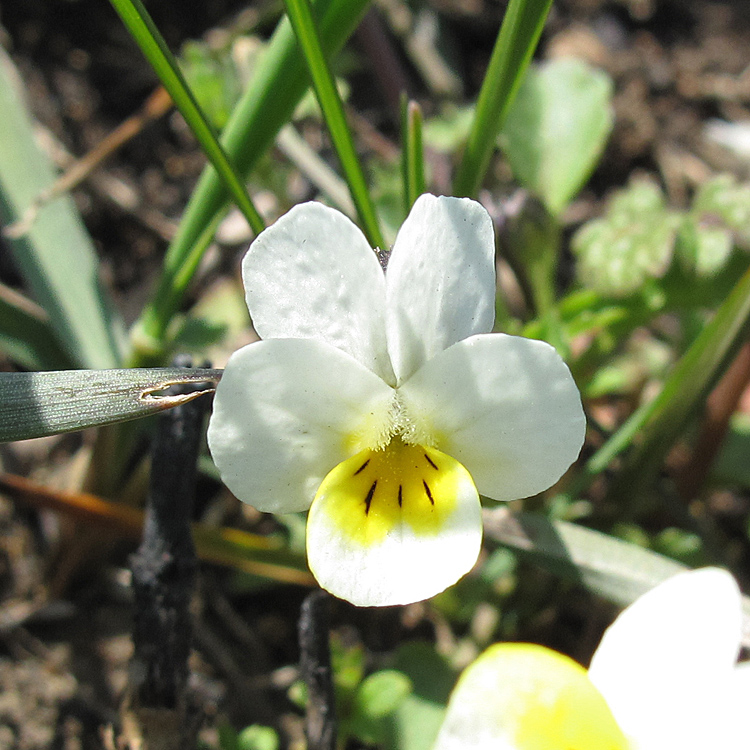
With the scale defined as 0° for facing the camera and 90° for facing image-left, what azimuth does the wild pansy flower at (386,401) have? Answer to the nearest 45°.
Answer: approximately 0°
